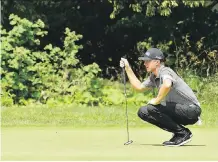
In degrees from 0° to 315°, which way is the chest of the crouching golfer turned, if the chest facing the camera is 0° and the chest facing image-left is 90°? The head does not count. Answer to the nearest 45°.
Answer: approximately 90°

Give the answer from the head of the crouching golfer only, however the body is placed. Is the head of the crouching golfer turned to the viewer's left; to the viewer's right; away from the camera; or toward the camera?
to the viewer's left
